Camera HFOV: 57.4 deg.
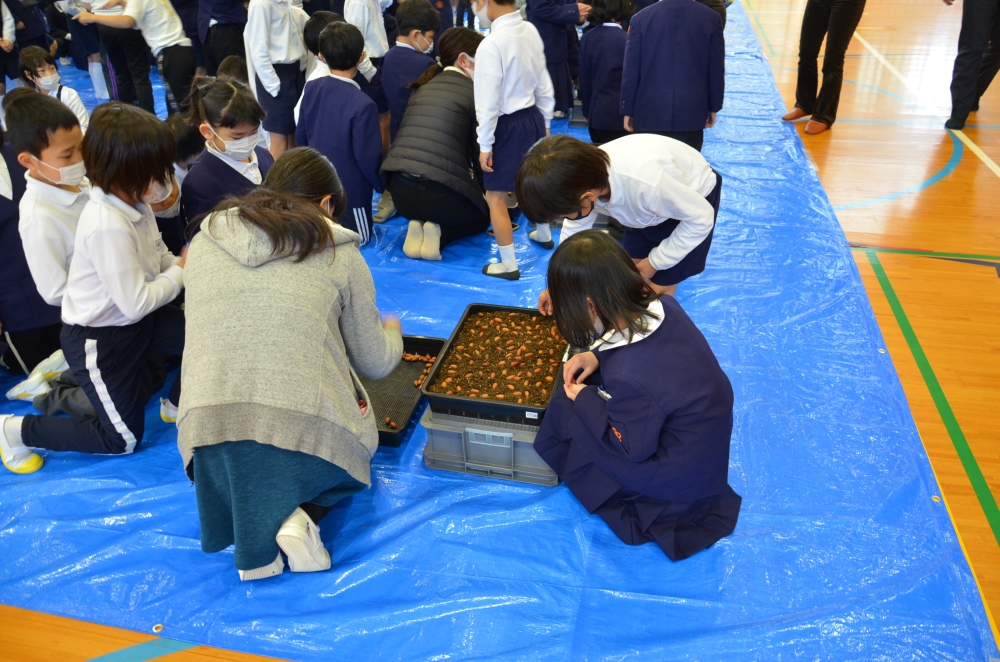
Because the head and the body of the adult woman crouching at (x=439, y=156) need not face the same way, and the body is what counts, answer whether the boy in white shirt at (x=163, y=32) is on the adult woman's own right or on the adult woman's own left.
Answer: on the adult woman's own left

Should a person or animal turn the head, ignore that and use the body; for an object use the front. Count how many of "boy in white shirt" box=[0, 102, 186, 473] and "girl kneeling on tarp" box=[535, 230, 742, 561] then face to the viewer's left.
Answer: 1

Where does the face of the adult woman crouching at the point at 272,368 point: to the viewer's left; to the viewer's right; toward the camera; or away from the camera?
away from the camera

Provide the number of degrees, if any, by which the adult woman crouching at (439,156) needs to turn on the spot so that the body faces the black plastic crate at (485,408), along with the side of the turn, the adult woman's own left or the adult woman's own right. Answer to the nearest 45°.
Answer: approximately 135° to the adult woman's own right

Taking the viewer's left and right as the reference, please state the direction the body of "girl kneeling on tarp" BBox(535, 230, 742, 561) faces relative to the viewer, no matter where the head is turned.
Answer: facing to the left of the viewer

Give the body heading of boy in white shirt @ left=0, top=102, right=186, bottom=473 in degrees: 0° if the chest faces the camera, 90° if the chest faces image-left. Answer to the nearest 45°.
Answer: approximately 270°

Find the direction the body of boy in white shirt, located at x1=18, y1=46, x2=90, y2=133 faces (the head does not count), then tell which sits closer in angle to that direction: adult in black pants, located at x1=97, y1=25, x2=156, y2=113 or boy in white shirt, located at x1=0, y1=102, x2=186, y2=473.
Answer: the boy in white shirt

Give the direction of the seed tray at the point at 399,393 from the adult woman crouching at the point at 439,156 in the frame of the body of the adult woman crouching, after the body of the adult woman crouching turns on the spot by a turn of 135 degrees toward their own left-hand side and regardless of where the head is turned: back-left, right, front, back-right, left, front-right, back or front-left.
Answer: left
